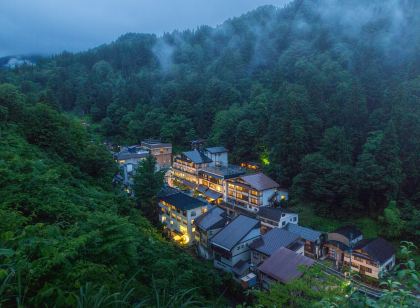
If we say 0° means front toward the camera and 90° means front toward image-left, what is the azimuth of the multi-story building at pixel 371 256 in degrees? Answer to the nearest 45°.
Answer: approximately 45°

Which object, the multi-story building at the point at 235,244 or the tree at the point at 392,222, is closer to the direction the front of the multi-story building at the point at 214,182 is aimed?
the multi-story building

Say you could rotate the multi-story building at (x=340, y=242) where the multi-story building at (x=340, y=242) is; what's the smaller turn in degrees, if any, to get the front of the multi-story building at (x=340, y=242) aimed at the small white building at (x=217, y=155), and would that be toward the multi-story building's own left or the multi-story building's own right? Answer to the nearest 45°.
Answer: approximately 90° to the multi-story building's own right

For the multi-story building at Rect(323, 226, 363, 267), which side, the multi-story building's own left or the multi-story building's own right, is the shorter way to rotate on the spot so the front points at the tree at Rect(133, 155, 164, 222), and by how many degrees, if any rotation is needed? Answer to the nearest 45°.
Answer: approximately 45° to the multi-story building's own right

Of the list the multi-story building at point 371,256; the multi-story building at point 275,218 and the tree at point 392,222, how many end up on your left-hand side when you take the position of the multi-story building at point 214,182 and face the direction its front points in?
3

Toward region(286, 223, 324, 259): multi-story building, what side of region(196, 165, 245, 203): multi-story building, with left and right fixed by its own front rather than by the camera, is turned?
left

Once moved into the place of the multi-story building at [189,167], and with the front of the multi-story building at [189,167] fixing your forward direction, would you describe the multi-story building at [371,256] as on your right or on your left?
on your left

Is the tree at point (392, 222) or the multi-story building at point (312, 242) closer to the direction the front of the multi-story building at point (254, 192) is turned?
the multi-story building

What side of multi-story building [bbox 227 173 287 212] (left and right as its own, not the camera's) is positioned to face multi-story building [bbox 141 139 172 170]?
right

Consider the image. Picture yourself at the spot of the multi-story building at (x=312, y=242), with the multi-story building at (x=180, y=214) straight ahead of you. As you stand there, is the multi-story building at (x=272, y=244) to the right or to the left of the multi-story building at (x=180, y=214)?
left

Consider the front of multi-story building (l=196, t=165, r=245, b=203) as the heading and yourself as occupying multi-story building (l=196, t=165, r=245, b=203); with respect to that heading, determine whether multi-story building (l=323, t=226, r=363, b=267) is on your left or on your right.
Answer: on your left
